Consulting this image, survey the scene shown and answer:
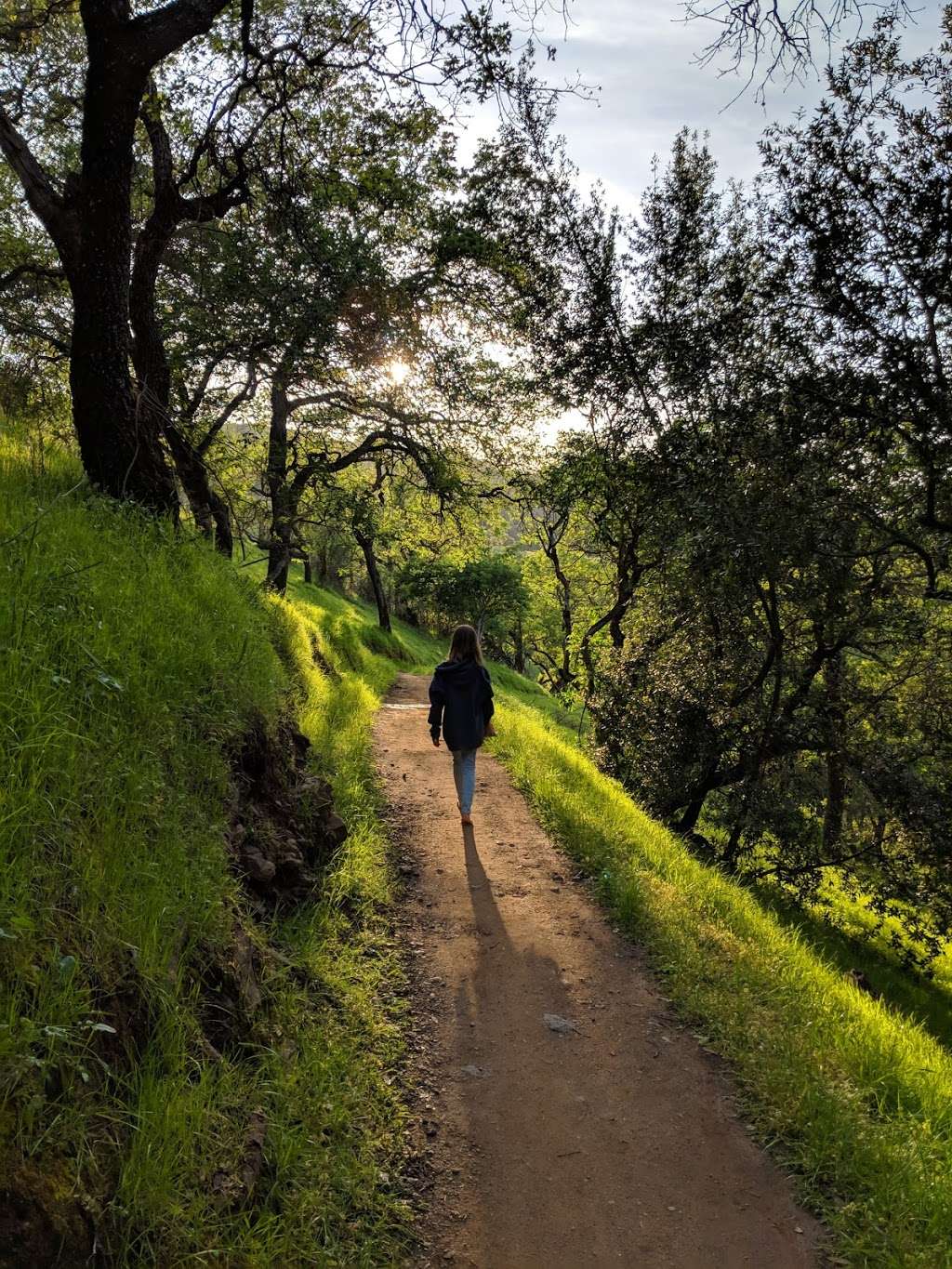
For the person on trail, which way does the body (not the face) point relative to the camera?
away from the camera

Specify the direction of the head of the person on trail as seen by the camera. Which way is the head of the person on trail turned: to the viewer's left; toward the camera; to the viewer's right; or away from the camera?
away from the camera
